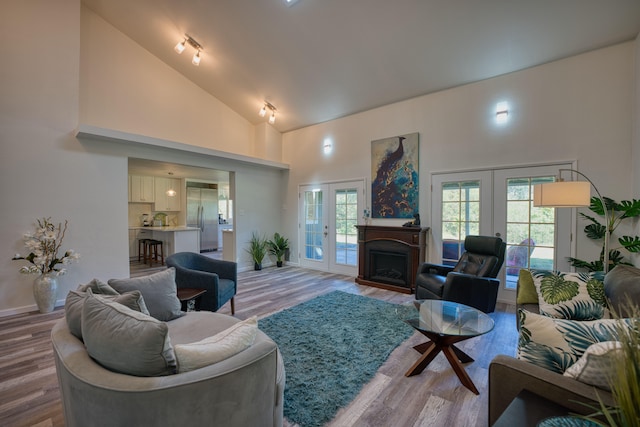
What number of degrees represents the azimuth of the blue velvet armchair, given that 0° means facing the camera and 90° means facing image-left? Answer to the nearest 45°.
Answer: approximately 315°

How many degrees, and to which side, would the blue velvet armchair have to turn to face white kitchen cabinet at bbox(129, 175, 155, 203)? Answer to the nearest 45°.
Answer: approximately 135° to its left

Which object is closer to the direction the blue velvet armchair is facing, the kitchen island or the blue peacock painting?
the blue peacock painting

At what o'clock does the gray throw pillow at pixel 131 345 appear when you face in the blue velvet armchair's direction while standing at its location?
The gray throw pillow is roughly at 2 o'clock from the blue velvet armchair.

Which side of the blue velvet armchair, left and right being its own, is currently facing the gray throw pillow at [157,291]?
right

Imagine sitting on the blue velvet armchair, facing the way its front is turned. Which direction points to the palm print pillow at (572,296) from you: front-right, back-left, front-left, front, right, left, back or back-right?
front

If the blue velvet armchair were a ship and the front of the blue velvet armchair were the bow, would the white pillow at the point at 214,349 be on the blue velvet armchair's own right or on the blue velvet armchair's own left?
on the blue velvet armchair's own right

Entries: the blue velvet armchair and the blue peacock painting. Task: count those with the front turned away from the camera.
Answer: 0

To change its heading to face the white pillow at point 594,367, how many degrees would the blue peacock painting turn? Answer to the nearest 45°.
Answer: approximately 45° to its left

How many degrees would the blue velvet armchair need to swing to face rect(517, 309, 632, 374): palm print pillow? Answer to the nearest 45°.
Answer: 0° — it already faces it

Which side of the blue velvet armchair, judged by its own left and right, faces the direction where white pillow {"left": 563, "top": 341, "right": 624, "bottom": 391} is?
front

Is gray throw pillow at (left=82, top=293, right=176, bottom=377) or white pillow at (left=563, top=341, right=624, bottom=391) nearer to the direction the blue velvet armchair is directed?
the white pillow

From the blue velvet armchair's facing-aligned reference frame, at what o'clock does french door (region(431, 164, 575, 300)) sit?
The french door is roughly at 11 o'clock from the blue velvet armchair.

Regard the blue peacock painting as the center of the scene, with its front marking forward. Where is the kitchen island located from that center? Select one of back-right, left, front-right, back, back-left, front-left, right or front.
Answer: front-right

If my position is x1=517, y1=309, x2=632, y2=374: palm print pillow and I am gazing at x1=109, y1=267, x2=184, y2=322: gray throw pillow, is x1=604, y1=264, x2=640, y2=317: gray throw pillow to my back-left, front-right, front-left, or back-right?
back-right

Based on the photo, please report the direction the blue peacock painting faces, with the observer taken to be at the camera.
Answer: facing the viewer and to the left of the viewer

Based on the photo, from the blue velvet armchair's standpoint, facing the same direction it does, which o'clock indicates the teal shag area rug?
The teal shag area rug is roughly at 12 o'clock from the blue velvet armchair.
